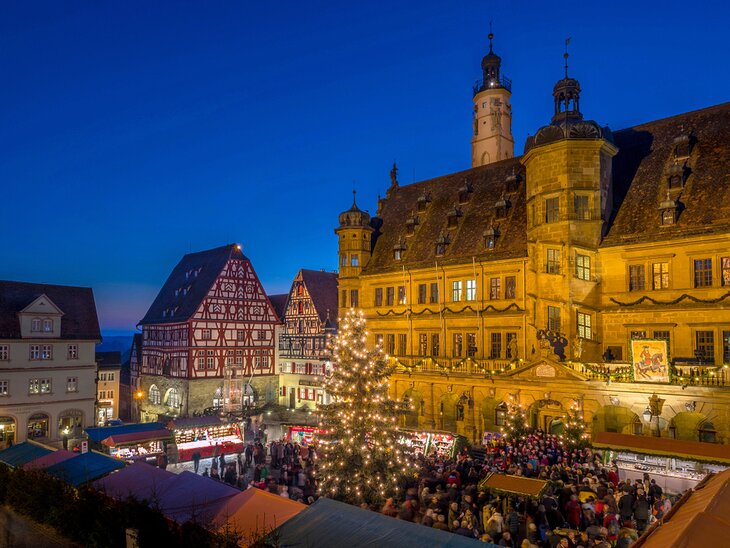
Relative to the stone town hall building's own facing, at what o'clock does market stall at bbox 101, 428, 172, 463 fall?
The market stall is roughly at 1 o'clock from the stone town hall building.

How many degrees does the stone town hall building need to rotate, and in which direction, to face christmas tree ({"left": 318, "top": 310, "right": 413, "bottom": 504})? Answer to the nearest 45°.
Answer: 0° — it already faces it

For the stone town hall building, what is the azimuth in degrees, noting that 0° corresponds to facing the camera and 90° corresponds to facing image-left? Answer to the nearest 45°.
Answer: approximately 45°

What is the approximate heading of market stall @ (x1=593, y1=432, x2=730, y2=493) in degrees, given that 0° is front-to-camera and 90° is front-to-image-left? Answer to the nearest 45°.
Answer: approximately 45°

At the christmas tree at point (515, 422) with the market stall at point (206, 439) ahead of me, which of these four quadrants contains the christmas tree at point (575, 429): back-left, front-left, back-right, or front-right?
back-left
